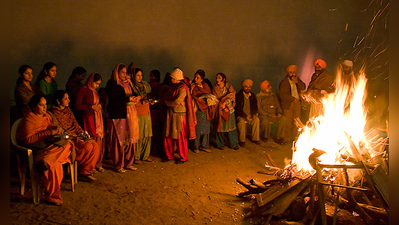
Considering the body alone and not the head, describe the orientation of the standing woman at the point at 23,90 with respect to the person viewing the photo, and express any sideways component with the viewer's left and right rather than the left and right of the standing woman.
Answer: facing the viewer and to the right of the viewer

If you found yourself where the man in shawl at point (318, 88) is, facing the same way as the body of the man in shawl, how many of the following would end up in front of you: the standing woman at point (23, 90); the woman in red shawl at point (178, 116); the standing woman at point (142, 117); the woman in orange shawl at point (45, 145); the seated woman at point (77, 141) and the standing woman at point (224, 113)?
6

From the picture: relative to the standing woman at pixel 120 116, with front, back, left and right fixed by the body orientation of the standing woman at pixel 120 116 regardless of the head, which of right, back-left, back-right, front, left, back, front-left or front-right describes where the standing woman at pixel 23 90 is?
back-right

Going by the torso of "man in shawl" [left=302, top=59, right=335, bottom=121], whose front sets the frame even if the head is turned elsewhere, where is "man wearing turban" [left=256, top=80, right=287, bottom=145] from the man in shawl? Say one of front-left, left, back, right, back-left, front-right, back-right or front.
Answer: front-right

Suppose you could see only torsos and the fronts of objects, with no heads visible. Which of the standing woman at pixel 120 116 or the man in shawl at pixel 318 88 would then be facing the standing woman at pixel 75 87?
the man in shawl

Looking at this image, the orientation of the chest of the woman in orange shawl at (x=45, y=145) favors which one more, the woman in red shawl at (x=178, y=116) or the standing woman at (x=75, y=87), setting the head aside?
the woman in red shawl

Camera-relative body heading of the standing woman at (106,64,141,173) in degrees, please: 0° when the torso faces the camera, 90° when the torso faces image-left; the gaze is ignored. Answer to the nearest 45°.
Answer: approximately 315°

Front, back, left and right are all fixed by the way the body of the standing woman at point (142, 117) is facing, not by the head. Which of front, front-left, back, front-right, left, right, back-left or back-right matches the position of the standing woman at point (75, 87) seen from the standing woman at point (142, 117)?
back-right

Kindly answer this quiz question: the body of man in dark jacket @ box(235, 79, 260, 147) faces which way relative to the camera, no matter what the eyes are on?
toward the camera

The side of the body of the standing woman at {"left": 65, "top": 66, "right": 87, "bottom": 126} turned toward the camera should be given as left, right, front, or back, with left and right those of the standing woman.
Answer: right

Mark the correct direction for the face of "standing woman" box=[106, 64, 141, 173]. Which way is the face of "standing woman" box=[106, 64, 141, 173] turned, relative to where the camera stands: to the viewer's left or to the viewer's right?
to the viewer's right

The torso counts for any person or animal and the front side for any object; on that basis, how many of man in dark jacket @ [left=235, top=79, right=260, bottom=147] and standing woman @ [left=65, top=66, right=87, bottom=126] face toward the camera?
1

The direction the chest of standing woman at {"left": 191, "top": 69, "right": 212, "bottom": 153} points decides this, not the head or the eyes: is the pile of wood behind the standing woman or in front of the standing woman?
in front
